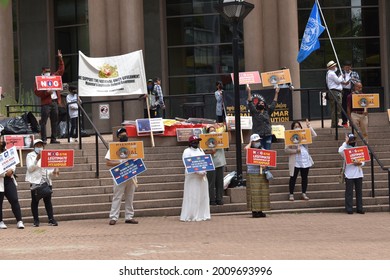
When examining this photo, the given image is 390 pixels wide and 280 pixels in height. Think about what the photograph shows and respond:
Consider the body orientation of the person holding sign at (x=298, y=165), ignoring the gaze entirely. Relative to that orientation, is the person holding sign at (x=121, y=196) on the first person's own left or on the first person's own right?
on the first person's own right

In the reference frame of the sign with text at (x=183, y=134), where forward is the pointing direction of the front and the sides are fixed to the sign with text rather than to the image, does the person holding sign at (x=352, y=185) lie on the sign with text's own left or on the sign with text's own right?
on the sign with text's own left

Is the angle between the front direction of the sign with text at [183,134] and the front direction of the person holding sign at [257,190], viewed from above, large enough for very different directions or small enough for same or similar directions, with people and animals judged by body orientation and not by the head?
same or similar directions

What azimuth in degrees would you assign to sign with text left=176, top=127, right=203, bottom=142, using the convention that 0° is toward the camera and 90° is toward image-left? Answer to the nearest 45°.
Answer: approximately 0°

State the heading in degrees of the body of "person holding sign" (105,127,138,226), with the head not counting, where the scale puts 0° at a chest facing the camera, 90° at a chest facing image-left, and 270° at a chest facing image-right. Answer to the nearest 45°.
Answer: approximately 0°

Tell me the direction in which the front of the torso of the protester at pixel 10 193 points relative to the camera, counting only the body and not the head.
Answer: toward the camera

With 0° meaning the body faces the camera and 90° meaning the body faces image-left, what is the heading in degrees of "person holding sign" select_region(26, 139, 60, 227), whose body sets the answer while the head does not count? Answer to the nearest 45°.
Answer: approximately 315°

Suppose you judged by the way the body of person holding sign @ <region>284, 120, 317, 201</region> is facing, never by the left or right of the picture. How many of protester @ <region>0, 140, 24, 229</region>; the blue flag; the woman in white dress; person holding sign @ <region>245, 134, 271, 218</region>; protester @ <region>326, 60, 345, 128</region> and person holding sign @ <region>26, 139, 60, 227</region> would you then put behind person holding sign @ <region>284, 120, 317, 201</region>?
2

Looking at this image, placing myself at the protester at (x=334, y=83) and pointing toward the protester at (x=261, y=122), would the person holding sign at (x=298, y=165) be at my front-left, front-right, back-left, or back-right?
front-left

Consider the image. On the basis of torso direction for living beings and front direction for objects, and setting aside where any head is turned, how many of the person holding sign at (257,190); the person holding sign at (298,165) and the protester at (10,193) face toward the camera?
3

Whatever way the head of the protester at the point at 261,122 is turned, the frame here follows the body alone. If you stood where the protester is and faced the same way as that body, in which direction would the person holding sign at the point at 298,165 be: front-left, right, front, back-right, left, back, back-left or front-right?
front-left

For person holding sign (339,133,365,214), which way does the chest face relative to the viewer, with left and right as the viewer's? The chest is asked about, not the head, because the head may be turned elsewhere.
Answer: facing the viewer
